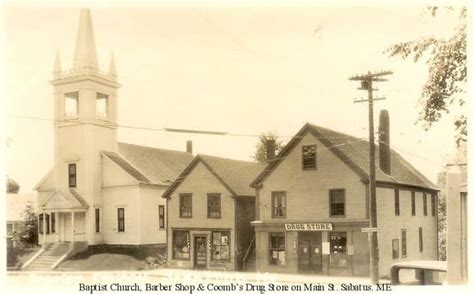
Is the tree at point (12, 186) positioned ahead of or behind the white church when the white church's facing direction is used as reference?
ahead

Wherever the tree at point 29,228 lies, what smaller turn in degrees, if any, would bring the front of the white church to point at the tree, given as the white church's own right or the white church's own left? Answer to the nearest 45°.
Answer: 0° — it already faces it

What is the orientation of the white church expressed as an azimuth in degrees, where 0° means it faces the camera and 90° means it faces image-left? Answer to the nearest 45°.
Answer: approximately 45°

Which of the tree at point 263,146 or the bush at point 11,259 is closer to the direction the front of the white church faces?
the bush

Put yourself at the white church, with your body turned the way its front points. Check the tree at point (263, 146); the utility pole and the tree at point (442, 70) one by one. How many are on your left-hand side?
3

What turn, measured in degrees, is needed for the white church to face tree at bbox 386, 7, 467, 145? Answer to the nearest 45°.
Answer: approximately 90° to its left

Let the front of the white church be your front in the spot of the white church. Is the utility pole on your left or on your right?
on your left
